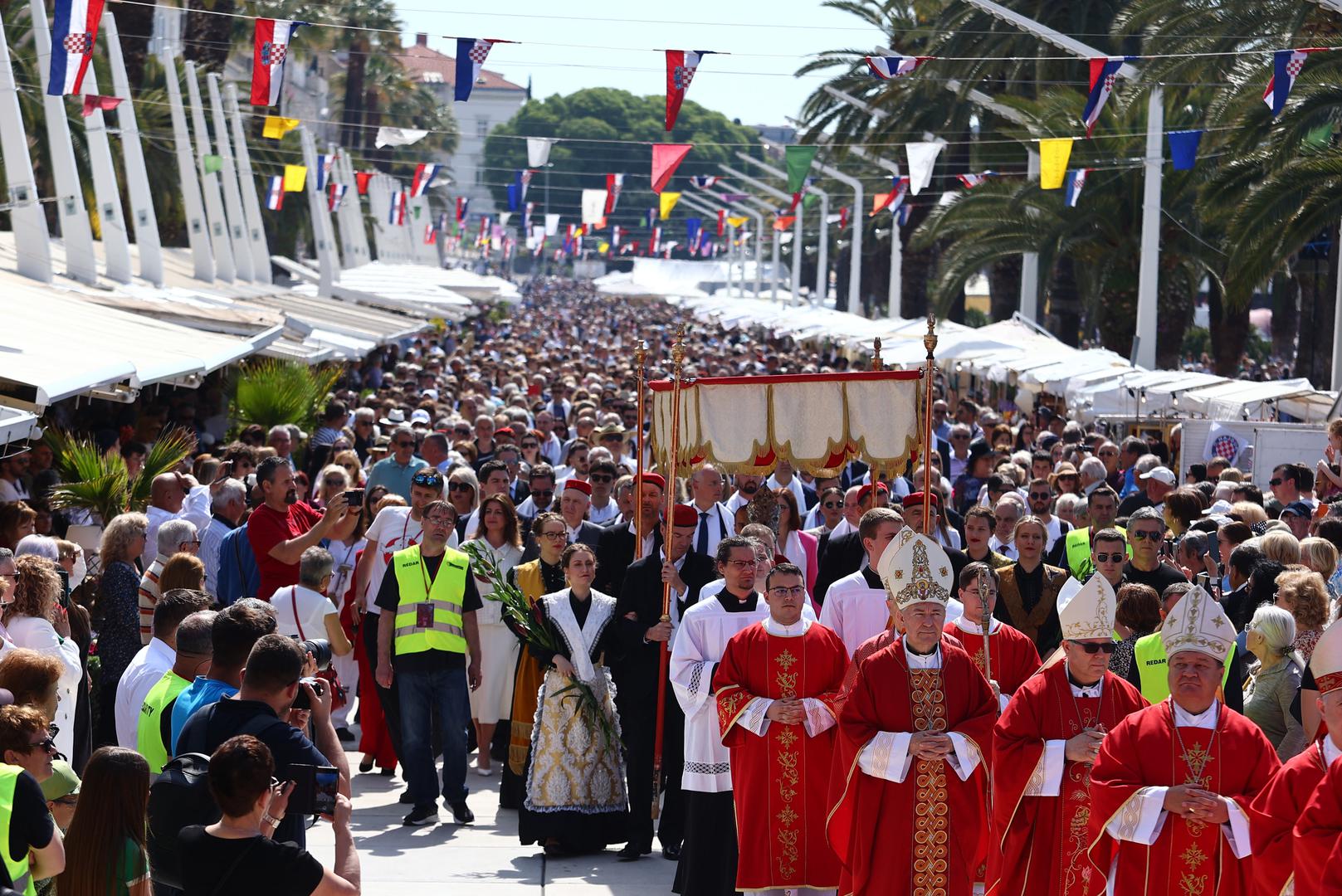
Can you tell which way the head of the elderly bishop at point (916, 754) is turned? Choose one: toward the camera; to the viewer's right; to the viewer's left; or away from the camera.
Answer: toward the camera

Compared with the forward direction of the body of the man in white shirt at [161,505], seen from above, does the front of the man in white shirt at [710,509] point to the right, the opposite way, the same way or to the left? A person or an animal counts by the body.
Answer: to the right

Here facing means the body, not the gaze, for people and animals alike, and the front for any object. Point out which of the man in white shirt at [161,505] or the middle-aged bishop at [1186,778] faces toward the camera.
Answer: the middle-aged bishop

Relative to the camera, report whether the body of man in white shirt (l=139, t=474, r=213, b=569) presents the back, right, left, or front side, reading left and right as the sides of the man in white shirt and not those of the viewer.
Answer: right

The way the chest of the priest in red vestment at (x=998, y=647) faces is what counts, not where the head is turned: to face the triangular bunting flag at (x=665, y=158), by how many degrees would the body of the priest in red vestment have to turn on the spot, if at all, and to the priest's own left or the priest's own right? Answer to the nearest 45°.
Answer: approximately 180°

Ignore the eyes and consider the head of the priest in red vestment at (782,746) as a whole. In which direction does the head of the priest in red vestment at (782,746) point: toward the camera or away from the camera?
toward the camera

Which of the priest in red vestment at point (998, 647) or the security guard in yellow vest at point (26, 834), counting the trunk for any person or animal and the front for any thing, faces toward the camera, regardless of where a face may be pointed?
the priest in red vestment

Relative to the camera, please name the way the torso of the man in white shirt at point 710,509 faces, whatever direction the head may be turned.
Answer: toward the camera

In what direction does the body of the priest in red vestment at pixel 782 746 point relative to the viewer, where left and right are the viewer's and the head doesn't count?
facing the viewer

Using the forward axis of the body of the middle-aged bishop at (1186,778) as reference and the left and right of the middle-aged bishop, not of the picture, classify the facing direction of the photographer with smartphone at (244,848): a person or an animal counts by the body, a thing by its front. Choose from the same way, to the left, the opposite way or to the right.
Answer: the opposite way

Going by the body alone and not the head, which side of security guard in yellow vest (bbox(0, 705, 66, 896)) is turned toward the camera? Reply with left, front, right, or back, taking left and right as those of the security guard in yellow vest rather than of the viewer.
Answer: right

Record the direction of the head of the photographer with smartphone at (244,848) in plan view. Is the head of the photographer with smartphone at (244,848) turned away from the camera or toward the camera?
away from the camera

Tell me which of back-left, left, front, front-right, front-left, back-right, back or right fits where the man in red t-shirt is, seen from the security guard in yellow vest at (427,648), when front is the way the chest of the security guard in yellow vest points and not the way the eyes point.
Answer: back-right

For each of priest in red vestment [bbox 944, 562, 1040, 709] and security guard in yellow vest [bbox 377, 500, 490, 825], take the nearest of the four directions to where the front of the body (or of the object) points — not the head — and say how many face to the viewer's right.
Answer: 0

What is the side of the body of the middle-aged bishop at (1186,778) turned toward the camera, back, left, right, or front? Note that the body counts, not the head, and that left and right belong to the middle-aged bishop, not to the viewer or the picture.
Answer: front
